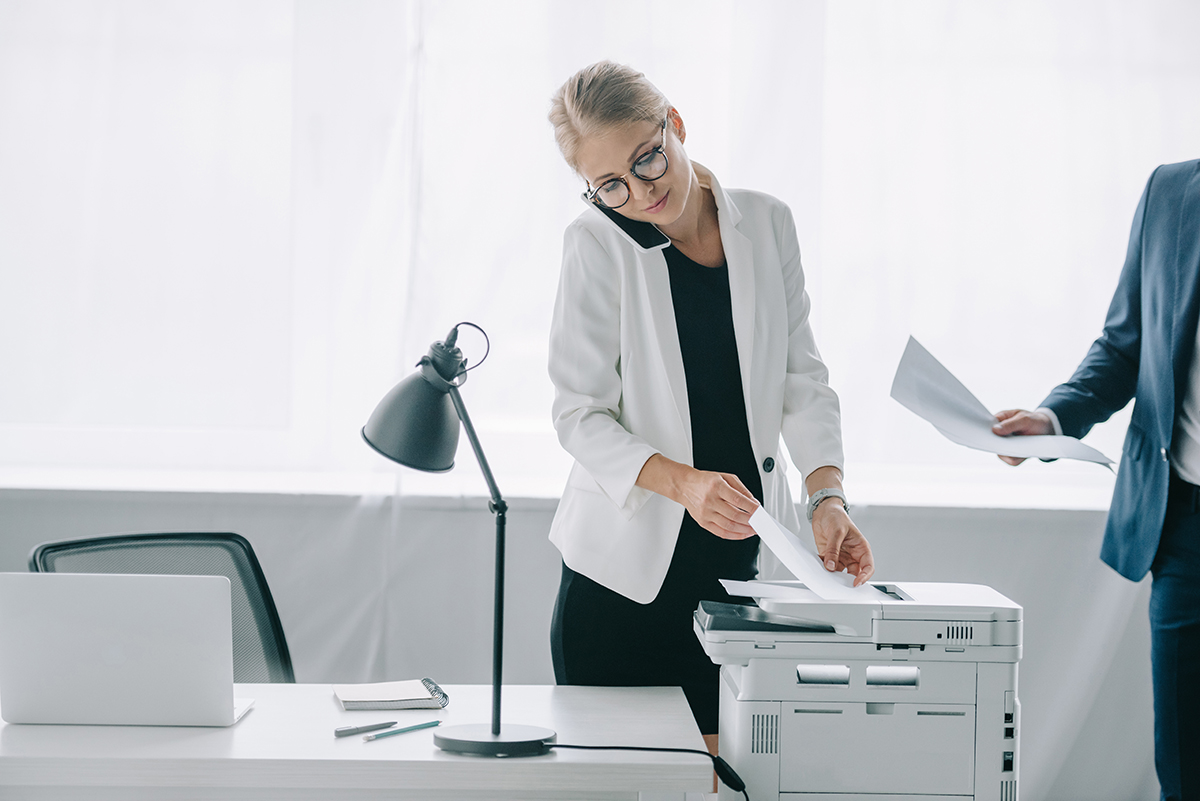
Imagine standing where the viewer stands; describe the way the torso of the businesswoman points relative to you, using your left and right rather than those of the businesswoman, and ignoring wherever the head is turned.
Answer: facing the viewer and to the right of the viewer

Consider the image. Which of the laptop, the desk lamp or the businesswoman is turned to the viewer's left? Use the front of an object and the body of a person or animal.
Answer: the desk lamp

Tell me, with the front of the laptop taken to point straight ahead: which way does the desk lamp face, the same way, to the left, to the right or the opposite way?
to the left

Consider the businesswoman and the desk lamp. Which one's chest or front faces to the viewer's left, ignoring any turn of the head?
the desk lamp

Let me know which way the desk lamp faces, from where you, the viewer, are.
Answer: facing to the left of the viewer

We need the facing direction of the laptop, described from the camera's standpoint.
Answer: facing away from the viewer

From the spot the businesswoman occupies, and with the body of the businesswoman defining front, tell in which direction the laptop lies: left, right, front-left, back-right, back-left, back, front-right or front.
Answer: right
